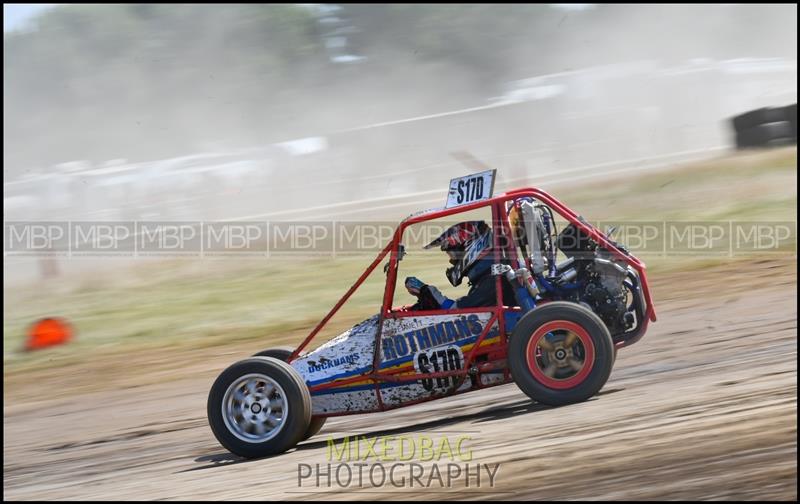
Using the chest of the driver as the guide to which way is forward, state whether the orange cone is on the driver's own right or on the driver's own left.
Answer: on the driver's own right

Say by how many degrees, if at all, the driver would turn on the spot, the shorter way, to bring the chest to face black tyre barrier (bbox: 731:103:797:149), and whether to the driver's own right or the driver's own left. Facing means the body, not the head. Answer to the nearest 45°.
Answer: approximately 135° to the driver's own right

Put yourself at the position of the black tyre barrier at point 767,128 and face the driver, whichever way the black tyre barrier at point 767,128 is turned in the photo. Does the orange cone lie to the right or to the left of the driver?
right

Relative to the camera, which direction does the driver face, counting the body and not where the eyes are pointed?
to the viewer's left
